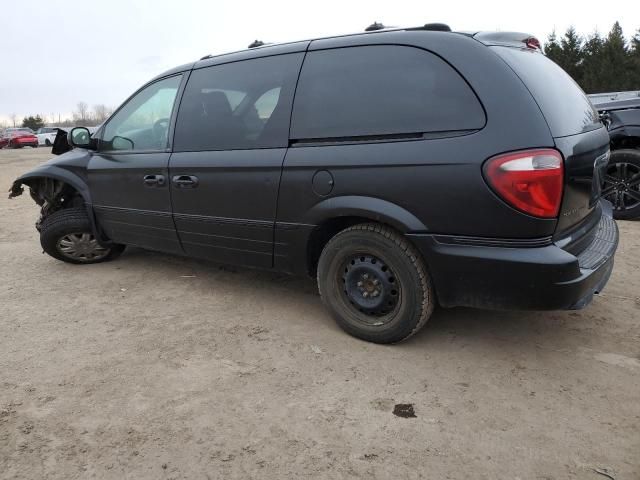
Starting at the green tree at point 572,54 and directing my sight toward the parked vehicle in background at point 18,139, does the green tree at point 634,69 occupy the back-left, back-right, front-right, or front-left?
back-left

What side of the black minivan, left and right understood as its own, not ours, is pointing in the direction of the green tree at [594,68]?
right

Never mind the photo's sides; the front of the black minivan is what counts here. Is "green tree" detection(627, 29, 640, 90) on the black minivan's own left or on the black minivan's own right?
on the black minivan's own right

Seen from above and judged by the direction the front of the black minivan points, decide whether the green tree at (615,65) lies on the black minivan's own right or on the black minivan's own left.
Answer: on the black minivan's own right

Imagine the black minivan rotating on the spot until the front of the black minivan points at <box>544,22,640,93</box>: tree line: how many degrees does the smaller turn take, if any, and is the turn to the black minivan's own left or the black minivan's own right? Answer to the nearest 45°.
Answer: approximately 90° to the black minivan's own right

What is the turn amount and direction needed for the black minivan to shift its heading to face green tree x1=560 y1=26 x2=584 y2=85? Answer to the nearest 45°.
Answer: approximately 90° to its right

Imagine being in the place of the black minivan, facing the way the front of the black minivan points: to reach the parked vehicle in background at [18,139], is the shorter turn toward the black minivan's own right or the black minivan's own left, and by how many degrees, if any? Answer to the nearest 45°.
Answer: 0° — it already faces it

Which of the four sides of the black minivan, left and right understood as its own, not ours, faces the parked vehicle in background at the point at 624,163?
right

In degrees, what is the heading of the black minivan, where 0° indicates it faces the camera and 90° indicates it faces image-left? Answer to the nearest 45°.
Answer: approximately 135°

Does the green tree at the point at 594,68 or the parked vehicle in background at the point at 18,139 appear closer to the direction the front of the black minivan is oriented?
the parked vehicle in background
